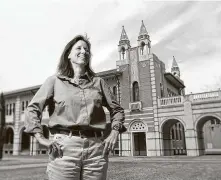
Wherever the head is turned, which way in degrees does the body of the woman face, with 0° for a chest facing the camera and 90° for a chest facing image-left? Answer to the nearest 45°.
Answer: approximately 0°

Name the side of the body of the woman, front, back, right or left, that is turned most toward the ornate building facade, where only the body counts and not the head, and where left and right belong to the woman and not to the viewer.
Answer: back
